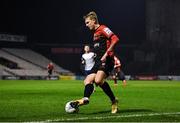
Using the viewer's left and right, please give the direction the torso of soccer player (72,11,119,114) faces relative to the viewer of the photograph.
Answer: facing the viewer and to the left of the viewer
